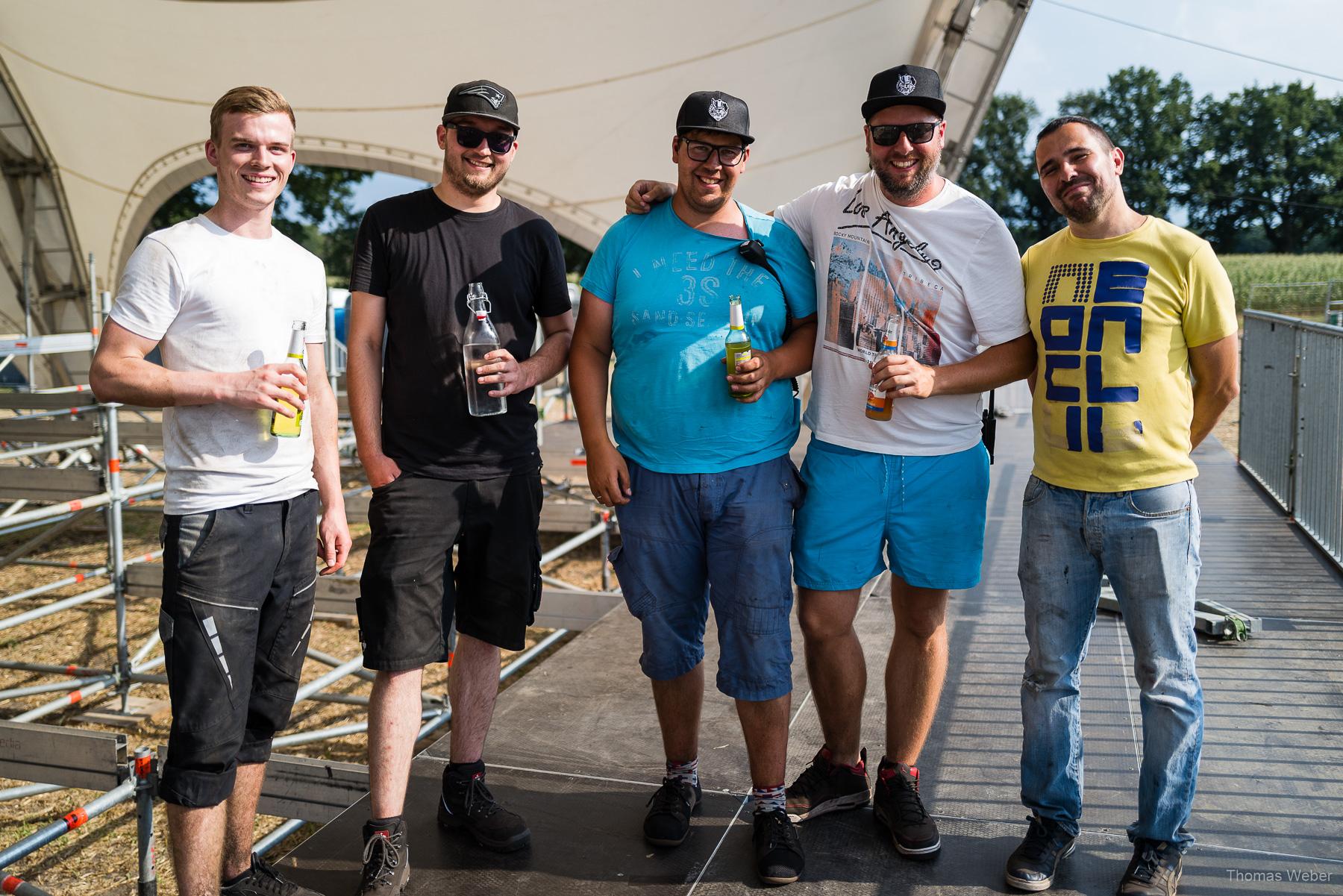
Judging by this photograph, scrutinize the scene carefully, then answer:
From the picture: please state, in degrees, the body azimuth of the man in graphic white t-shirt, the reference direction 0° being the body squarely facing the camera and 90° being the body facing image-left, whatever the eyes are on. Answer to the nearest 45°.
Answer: approximately 0°

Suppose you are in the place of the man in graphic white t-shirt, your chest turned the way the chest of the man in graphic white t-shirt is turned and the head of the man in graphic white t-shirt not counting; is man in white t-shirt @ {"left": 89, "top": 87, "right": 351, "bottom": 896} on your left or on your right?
on your right

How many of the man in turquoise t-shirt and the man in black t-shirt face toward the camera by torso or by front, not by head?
2

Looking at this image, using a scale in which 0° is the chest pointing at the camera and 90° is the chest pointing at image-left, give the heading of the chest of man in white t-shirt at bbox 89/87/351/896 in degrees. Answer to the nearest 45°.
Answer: approximately 315°

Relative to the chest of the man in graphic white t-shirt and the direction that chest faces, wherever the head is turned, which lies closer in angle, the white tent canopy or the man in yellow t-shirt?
the man in yellow t-shirt

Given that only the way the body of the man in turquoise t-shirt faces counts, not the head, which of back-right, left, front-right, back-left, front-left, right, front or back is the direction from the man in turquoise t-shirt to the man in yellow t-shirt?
left

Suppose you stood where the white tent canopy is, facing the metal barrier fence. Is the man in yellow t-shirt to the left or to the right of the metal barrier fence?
right

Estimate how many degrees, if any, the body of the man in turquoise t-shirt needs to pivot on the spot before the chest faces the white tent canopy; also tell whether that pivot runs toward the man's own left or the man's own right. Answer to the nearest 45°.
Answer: approximately 180°

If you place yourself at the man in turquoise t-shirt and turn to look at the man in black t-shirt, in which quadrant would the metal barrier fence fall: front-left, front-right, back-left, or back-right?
back-right

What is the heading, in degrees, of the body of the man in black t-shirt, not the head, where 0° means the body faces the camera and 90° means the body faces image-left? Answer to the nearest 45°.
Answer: approximately 0°

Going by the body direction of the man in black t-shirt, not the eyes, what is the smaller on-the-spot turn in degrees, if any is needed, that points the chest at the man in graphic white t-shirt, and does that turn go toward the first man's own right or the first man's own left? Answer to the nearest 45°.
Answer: approximately 90° to the first man's own left

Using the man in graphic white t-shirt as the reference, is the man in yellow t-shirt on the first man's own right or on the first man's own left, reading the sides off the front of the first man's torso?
on the first man's own left
